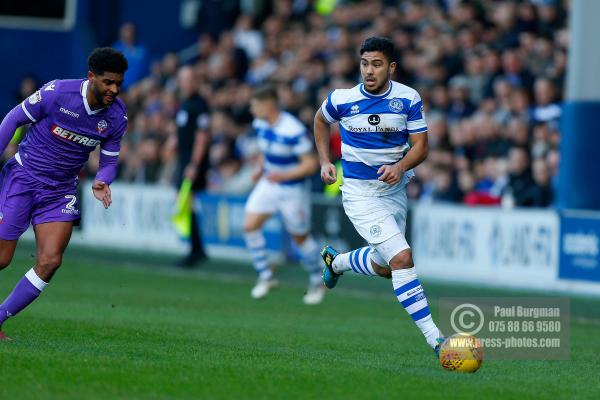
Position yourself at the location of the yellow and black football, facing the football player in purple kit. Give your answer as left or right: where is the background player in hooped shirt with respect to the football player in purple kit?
right

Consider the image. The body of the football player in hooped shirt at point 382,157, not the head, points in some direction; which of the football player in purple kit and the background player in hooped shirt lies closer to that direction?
the football player in purple kit

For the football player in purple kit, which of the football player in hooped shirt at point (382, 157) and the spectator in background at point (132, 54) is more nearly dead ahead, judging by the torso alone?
the football player in hooped shirt

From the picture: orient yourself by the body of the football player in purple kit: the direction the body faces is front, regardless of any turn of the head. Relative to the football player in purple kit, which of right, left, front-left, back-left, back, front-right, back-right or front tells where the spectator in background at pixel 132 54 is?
back-left

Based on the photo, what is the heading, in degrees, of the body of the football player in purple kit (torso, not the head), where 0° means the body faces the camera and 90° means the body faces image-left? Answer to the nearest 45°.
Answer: approximately 315°

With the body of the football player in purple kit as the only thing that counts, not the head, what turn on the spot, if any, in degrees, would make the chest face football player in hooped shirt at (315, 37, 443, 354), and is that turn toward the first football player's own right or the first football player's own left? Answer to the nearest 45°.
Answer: approximately 45° to the first football player's own left

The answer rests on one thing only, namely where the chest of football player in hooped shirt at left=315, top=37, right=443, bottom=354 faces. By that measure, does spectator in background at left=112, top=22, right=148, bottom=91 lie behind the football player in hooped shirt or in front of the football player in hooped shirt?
behind
